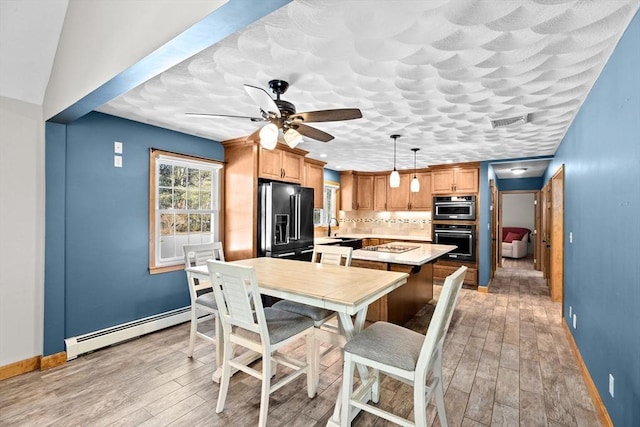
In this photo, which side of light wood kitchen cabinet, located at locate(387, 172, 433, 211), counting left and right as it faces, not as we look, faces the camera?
front

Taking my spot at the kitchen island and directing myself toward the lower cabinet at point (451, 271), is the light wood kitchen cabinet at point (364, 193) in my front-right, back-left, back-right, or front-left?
front-left

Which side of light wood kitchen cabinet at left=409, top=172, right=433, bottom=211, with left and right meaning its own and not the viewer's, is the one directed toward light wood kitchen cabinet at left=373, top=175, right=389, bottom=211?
right

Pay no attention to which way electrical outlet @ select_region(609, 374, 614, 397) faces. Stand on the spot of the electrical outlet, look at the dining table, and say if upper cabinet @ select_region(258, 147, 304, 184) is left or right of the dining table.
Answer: right

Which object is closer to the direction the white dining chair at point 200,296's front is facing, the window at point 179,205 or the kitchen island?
the kitchen island

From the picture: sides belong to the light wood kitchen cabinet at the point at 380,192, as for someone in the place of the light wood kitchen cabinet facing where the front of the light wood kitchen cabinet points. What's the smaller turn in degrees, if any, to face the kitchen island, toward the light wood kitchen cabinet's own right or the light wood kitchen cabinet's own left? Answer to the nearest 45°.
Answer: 0° — it already faces it

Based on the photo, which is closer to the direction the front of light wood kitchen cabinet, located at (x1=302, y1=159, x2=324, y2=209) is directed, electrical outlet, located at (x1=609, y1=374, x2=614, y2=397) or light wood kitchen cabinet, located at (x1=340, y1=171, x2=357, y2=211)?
the electrical outlet

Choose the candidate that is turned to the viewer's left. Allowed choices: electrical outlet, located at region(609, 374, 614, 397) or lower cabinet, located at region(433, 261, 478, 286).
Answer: the electrical outlet

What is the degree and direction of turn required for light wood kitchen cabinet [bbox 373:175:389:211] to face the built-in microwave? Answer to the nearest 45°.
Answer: approximately 45° to its left

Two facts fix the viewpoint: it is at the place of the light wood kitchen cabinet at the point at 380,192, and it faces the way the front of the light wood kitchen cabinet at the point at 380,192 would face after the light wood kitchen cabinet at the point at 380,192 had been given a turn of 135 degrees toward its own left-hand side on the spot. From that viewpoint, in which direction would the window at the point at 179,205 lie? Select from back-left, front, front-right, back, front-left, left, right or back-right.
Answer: back

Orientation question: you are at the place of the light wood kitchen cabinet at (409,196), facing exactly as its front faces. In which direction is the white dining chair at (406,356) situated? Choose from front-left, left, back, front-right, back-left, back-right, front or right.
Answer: front

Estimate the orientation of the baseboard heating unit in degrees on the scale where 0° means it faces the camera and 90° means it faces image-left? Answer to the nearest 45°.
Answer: approximately 315°

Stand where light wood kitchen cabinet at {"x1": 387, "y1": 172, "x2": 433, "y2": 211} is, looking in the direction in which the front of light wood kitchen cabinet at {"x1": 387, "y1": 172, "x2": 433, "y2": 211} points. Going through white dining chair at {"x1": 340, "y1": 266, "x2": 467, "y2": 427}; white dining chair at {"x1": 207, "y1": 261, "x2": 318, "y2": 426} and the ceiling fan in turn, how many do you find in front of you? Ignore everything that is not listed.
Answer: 3

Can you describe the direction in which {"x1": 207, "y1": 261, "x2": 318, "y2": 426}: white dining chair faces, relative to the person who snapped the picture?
facing away from the viewer and to the right of the viewer

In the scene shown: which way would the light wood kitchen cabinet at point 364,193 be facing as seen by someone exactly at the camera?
facing the viewer

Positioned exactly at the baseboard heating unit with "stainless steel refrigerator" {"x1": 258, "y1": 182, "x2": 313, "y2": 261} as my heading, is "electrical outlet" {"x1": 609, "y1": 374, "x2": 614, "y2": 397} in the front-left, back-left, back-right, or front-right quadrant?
front-right

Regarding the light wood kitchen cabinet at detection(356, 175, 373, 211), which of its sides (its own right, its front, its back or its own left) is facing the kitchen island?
front
